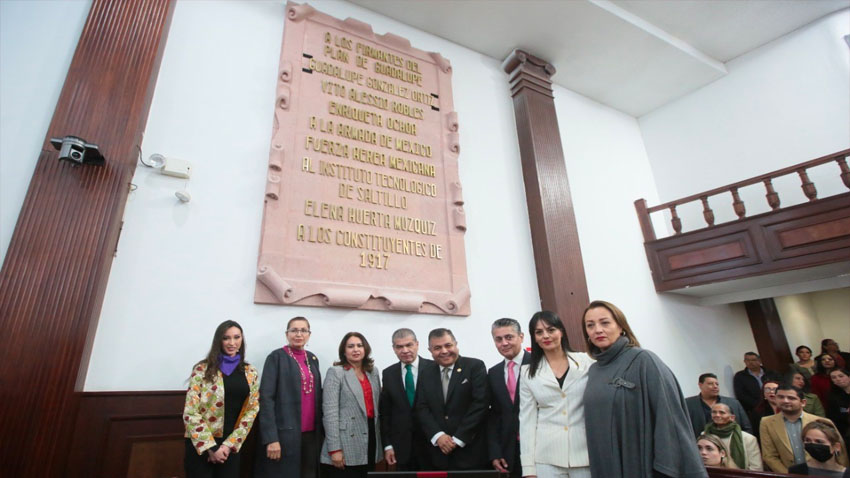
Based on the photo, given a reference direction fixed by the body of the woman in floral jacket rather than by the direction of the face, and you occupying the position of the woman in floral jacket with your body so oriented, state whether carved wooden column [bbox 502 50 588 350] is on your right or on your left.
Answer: on your left

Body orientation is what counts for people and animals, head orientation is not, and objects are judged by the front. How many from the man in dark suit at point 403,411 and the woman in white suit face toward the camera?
2

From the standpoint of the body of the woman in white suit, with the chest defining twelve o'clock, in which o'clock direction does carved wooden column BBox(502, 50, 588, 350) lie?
The carved wooden column is roughly at 6 o'clock from the woman in white suit.

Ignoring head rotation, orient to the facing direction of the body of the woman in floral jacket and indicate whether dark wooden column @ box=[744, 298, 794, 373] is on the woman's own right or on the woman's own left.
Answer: on the woman's own left

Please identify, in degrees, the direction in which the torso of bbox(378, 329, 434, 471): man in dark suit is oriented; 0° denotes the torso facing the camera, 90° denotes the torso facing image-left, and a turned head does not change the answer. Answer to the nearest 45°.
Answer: approximately 0°

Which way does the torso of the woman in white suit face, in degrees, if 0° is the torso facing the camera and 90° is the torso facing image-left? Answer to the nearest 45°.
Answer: approximately 0°
